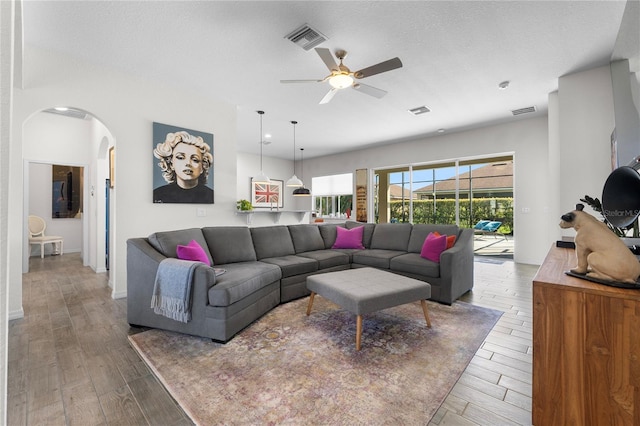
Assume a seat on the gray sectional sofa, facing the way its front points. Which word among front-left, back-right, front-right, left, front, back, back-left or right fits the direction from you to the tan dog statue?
front

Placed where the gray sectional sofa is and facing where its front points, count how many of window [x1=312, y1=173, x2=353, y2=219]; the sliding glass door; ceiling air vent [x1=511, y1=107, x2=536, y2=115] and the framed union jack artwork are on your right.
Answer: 0

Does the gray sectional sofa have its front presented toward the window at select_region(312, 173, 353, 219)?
no

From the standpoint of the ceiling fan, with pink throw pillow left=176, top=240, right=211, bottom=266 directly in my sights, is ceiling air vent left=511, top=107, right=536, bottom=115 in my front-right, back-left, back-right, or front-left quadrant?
back-right

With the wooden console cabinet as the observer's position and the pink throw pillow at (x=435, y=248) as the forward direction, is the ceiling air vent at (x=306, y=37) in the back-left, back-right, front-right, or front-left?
front-left

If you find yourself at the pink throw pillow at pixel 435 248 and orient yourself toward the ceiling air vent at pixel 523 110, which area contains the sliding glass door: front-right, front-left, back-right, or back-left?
front-left

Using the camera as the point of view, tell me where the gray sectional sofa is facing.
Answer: facing the viewer and to the right of the viewer

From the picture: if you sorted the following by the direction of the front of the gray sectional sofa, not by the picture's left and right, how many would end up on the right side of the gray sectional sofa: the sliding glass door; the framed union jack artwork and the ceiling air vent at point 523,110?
0

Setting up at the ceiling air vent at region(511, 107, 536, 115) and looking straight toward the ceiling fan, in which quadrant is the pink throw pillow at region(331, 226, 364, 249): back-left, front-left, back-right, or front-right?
front-right

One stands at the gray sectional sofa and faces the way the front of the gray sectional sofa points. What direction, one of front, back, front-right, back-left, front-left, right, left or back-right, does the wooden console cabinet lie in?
front

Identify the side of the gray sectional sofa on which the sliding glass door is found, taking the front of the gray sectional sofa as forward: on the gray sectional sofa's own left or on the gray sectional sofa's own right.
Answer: on the gray sectional sofa's own left

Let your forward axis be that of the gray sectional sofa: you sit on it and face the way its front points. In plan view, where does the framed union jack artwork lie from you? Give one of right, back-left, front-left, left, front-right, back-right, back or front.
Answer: back-left

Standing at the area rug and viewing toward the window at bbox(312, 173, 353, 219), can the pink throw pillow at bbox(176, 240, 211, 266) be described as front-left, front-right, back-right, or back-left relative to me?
front-left

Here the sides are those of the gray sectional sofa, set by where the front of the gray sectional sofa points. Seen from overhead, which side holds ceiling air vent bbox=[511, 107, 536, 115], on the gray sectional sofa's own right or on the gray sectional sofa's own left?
on the gray sectional sofa's own left
